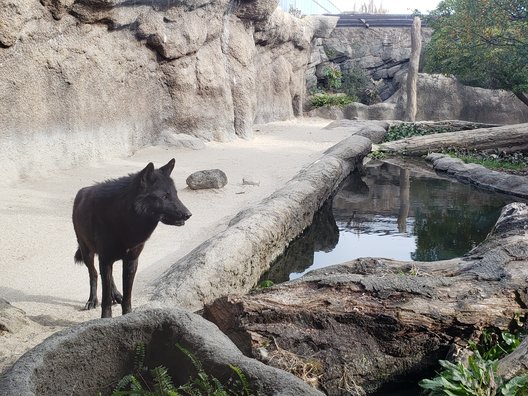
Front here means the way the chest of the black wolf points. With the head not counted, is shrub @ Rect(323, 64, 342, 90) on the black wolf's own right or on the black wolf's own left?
on the black wolf's own left

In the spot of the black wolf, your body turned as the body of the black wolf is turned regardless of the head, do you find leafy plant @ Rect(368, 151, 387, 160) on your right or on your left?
on your left

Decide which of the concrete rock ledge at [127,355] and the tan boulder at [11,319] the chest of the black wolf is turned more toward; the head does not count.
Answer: the concrete rock ledge

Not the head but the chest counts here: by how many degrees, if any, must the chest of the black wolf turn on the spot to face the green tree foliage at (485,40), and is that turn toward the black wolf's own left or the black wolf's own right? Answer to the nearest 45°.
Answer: approximately 90° to the black wolf's own left

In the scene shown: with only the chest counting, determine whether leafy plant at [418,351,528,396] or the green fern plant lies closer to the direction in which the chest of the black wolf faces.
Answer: the leafy plant

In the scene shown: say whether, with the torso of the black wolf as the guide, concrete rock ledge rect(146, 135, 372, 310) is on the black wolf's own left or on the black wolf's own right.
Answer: on the black wolf's own left

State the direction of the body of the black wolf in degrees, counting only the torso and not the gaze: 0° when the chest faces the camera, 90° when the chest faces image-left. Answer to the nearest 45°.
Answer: approximately 315°

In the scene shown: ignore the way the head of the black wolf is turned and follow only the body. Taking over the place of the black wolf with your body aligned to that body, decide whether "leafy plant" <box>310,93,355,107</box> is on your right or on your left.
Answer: on your left

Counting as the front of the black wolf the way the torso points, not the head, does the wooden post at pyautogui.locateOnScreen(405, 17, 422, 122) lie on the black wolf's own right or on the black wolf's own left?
on the black wolf's own left

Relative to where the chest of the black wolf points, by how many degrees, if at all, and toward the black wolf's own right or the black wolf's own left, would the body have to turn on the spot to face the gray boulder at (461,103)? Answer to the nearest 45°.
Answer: approximately 90° to the black wolf's own left
